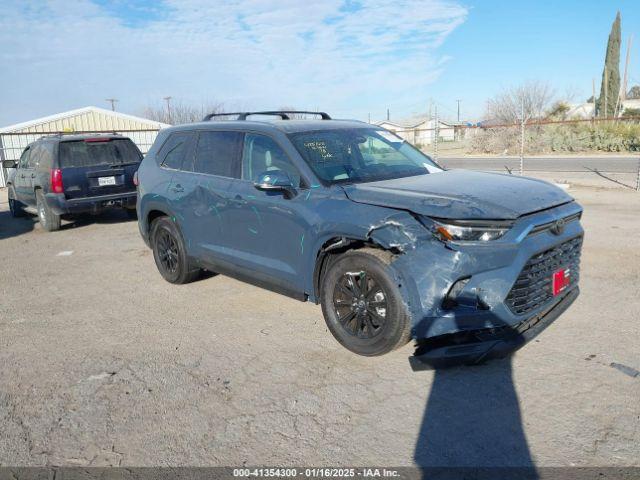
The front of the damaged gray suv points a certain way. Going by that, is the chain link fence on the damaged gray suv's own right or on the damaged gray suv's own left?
on the damaged gray suv's own left

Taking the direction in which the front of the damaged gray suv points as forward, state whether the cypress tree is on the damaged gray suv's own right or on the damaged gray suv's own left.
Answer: on the damaged gray suv's own left

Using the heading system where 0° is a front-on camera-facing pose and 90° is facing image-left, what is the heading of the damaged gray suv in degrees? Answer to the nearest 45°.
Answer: approximately 315°

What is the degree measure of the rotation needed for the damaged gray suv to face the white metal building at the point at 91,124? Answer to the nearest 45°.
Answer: approximately 180°

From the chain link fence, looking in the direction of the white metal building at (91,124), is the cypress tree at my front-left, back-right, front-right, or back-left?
back-right
